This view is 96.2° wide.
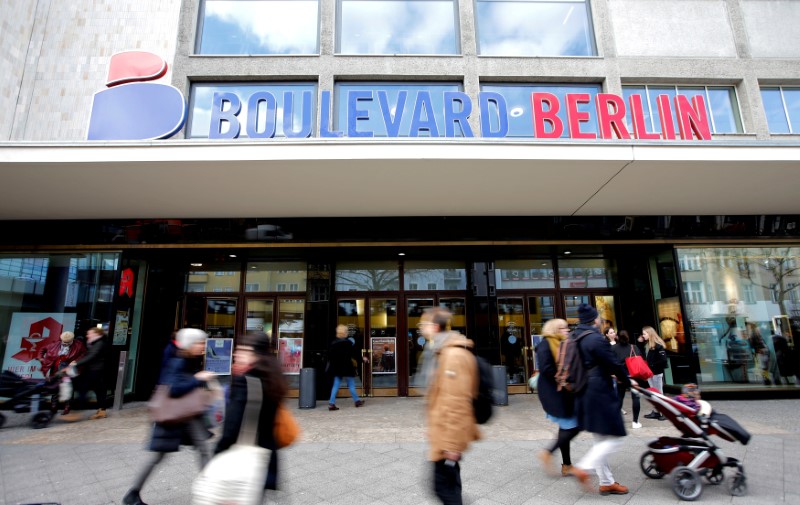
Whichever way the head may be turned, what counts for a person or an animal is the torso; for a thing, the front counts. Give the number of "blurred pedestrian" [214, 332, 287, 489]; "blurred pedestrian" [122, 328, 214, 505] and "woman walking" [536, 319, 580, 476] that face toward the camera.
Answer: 0

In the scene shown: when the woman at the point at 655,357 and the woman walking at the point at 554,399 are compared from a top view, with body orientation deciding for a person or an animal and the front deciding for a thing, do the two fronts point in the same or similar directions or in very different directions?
very different directions

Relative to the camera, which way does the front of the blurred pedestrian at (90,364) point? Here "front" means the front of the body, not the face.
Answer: to the viewer's left

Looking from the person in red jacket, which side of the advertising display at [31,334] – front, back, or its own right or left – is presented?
front

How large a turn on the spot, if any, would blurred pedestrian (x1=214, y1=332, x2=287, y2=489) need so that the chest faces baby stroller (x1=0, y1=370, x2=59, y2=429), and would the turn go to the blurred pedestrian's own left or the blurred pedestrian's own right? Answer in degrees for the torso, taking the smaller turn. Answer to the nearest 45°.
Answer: approximately 45° to the blurred pedestrian's own right

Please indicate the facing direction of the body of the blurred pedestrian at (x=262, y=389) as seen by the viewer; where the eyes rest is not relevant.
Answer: to the viewer's left

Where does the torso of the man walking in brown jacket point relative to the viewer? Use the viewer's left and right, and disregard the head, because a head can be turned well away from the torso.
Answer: facing to the left of the viewer

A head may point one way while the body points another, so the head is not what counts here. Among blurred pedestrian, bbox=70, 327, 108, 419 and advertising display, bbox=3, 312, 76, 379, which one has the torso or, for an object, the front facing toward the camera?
the advertising display

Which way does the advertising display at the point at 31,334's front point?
toward the camera

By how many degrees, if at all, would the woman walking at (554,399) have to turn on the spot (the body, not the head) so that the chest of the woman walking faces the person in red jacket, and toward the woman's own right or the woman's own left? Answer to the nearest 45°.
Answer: approximately 180°

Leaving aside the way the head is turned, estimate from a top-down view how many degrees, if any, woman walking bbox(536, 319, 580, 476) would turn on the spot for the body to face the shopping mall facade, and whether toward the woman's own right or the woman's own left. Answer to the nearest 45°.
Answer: approximately 135° to the woman's own left
